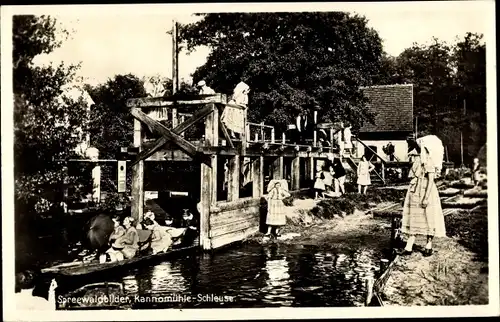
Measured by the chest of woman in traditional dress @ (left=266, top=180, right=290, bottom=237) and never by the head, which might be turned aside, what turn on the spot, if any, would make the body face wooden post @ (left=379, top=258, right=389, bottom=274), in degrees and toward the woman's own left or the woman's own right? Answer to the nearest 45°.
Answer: approximately 45° to the woman's own left

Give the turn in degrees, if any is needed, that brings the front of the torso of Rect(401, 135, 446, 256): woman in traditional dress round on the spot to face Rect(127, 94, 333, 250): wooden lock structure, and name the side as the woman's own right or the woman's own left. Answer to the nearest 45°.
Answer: approximately 45° to the woman's own right

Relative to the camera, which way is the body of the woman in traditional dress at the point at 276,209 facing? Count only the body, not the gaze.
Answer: toward the camera

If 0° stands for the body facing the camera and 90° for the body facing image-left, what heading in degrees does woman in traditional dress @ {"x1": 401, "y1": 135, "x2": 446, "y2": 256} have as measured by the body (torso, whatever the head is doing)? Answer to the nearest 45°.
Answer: approximately 45°

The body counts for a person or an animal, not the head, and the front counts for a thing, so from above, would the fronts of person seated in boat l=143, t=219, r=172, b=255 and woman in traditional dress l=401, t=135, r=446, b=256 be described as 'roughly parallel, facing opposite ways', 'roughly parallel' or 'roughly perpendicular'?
roughly parallel

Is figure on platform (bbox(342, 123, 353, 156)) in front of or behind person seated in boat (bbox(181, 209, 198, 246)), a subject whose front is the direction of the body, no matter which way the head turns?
behind

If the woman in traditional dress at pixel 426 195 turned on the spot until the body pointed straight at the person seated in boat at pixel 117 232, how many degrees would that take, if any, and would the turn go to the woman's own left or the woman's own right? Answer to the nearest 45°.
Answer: approximately 45° to the woman's own right

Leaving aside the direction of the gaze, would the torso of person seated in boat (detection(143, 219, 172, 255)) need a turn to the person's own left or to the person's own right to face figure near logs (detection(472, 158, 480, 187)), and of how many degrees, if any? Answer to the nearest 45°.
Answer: approximately 135° to the person's own left

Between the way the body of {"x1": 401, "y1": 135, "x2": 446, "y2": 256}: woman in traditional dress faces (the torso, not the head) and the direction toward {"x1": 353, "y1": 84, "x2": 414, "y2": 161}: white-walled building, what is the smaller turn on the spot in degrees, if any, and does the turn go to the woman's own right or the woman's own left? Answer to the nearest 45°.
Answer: approximately 135° to the woman's own right
